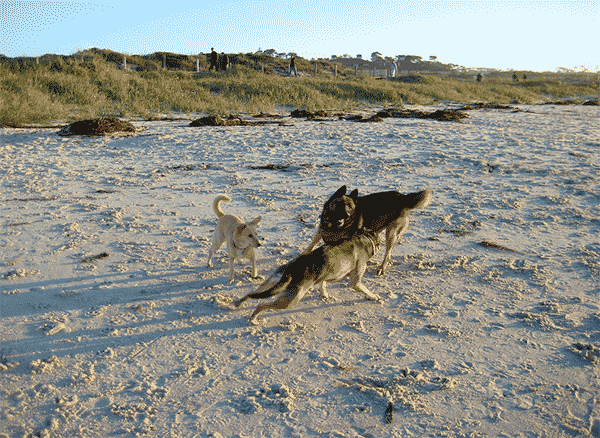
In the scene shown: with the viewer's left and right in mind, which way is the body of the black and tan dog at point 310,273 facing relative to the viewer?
facing away from the viewer and to the right of the viewer

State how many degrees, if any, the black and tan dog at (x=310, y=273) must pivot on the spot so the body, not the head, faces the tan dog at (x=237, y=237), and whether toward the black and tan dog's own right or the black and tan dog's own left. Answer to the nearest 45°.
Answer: approximately 90° to the black and tan dog's own left

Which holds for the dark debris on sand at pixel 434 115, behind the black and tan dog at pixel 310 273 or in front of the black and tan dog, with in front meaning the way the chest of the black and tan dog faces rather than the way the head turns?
in front

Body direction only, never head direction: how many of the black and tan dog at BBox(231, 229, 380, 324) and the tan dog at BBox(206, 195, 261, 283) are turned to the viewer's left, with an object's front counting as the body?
0

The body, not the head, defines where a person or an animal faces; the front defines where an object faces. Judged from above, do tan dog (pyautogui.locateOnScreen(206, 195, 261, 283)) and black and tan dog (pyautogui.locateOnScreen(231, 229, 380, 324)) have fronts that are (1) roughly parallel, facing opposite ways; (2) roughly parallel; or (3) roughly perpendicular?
roughly perpendicular

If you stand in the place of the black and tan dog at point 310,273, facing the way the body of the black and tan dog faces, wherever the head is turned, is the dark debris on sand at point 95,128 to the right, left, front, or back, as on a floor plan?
left

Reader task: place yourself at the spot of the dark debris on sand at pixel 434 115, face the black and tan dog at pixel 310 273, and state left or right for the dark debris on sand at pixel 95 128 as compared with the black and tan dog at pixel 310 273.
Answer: right

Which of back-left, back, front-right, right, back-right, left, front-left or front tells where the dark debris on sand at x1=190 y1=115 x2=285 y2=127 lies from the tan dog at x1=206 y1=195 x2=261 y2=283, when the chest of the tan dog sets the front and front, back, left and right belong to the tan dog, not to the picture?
back-left

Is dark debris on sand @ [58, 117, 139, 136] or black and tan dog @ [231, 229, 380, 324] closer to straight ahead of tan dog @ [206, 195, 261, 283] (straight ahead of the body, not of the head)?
the black and tan dog

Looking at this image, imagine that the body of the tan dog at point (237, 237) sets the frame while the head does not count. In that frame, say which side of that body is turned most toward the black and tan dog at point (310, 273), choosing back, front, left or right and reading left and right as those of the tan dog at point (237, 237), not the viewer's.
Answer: front
